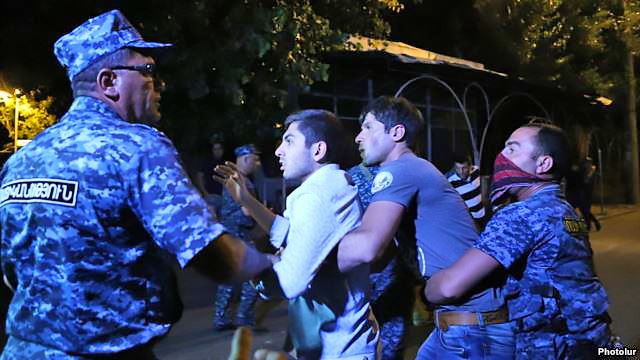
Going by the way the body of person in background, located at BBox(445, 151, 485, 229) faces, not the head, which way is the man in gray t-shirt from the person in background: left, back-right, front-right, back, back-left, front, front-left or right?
front

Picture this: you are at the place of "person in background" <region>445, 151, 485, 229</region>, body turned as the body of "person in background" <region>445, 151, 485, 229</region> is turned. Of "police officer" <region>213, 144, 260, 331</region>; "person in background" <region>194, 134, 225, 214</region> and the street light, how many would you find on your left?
0

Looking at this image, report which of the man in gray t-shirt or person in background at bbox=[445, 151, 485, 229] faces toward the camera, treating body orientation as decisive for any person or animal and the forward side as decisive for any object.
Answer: the person in background

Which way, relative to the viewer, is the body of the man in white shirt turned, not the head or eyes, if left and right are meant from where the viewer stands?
facing to the left of the viewer

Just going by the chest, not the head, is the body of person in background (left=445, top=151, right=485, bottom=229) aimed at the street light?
no

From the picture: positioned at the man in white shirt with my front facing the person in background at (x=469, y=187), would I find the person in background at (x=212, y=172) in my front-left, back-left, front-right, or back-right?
front-left

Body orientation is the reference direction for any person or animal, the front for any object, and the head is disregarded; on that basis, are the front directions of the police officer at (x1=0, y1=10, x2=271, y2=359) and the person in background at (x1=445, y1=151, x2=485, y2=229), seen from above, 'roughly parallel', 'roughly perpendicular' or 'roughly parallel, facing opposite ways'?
roughly parallel, facing opposite ways

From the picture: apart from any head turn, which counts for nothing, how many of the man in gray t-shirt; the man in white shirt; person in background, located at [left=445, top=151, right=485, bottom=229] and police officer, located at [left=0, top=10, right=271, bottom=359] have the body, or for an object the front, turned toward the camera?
1

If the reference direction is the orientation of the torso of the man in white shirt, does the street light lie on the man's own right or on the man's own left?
on the man's own right

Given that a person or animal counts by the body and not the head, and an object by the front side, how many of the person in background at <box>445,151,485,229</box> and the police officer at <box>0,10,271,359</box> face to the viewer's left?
0

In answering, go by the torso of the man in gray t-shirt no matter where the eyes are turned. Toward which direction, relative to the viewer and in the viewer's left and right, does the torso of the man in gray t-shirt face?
facing to the left of the viewer

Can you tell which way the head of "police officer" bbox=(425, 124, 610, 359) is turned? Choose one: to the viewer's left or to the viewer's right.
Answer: to the viewer's left

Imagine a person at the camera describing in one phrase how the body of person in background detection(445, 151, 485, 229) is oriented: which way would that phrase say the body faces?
toward the camera

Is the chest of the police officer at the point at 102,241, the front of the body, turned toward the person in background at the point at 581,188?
yes

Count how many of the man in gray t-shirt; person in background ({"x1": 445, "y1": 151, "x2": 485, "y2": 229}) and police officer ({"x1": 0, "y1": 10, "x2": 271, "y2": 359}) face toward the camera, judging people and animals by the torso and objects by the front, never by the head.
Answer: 1

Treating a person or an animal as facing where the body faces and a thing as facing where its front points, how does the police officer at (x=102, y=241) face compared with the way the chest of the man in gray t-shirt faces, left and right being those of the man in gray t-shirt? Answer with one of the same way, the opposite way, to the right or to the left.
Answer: the opposite way

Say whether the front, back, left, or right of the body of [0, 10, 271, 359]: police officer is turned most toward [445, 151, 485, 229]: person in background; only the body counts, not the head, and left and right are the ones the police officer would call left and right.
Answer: front

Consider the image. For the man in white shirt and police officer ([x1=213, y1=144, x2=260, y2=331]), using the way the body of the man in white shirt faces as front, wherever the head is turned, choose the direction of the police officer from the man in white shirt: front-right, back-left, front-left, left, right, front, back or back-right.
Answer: right

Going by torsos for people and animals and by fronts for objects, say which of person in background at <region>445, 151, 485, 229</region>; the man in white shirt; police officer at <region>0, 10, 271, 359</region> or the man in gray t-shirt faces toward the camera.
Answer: the person in background

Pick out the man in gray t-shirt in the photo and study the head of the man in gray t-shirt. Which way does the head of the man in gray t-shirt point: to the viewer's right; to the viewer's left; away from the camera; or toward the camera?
to the viewer's left
